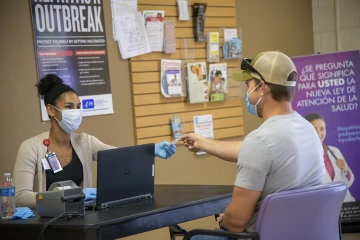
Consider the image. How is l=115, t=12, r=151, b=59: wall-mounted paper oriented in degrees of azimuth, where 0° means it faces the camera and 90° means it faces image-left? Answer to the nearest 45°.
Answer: approximately 0°

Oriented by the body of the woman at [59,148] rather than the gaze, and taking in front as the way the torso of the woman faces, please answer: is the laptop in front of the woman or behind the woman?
in front

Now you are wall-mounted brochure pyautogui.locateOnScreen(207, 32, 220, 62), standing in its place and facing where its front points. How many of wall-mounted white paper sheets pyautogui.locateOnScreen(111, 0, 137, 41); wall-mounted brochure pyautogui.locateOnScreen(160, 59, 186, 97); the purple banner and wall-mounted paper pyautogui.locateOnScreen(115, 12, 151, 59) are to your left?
1

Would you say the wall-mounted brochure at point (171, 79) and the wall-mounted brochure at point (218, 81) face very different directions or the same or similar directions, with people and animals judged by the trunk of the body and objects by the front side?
same or similar directions

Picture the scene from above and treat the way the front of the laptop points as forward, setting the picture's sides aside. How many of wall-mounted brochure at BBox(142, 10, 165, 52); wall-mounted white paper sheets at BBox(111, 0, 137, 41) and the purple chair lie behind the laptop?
1

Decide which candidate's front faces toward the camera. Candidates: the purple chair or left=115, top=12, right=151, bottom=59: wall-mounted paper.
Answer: the wall-mounted paper

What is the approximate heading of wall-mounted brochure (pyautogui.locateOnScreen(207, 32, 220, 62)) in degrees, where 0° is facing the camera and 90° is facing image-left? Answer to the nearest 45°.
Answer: approximately 0°

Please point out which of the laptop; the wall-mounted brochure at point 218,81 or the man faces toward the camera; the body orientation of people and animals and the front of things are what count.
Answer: the wall-mounted brochure

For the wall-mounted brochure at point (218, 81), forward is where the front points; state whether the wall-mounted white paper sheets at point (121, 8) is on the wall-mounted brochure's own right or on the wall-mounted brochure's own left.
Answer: on the wall-mounted brochure's own right

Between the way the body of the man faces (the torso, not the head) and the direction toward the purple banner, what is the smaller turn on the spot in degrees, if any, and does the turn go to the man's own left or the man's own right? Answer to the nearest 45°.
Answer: approximately 45° to the man's own right

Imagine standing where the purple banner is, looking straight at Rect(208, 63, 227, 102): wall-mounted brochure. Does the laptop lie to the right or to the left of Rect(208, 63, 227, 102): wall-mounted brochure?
left

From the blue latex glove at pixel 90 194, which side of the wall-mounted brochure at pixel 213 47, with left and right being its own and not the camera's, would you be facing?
front

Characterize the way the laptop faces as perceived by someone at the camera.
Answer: facing away from the viewer and to the left of the viewer

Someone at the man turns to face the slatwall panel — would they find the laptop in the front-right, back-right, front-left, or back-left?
front-left

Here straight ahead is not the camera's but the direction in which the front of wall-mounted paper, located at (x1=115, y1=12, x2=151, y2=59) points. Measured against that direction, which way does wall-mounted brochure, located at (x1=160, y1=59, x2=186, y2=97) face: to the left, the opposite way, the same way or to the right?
the same way

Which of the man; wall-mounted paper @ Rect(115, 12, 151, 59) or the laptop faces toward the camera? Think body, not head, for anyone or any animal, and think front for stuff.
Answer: the wall-mounted paper

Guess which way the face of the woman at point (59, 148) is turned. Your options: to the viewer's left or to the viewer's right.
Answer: to the viewer's right

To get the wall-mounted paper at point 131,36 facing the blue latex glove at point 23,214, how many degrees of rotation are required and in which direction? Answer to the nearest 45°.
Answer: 0° — it already faces it

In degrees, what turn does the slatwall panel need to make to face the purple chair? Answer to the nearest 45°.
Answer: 0° — it already faces it

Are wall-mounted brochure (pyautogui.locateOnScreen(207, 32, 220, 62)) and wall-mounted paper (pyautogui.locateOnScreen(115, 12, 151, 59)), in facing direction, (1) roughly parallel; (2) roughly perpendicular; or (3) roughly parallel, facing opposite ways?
roughly parallel

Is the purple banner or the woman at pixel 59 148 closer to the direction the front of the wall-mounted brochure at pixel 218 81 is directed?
the woman

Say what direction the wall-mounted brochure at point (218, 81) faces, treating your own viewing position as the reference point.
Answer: facing the viewer

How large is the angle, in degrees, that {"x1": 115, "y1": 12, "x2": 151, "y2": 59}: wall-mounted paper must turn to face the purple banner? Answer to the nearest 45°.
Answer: approximately 90° to its left
